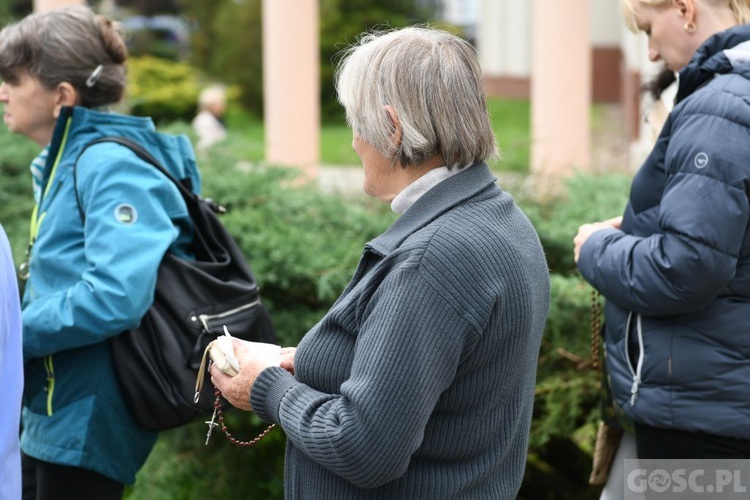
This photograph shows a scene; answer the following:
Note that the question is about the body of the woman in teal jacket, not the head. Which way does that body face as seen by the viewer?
to the viewer's left

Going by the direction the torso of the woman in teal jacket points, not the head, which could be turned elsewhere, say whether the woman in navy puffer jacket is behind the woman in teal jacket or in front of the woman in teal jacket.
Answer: behind

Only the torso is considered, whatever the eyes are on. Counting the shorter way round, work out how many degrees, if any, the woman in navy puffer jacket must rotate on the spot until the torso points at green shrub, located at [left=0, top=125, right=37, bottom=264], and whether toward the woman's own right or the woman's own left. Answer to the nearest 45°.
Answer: approximately 45° to the woman's own right

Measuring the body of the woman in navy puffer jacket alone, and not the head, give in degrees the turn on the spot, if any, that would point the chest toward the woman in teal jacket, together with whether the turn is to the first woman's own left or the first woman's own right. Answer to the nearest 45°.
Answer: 0° — they already face them

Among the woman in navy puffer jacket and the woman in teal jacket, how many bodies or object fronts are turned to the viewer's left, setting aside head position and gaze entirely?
2

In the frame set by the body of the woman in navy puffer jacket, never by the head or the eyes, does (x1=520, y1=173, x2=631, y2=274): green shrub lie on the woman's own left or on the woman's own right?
on the woman's own right

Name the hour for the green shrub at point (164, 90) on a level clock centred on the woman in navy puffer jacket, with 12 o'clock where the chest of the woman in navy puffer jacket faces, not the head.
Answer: The green shrub is roughly at 2 o'clock from the woman in navy puffer jacket.

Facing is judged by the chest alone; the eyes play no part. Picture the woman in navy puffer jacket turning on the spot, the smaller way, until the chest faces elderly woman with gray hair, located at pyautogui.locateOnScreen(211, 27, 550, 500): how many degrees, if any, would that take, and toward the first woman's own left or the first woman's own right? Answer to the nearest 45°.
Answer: approximately 45° to the first woman's own left

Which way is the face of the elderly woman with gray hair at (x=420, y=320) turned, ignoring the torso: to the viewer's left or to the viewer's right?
to the viewer's left

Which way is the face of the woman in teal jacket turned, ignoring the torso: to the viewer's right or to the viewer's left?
to the viewer's left

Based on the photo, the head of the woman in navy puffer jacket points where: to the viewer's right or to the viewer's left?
to the viewer's left

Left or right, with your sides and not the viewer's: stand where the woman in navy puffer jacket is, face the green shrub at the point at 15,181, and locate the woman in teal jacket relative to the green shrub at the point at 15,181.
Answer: left

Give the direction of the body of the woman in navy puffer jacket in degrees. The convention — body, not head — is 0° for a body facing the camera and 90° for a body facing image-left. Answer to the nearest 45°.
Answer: approximately 90°
